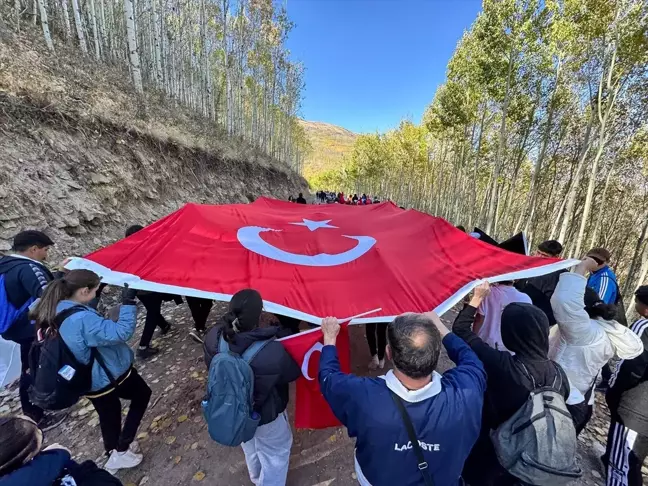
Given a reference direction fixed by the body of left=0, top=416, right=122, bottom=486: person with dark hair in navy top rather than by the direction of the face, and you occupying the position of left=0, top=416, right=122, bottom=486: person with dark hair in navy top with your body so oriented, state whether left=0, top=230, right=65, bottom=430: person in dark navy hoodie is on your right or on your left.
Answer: on your left

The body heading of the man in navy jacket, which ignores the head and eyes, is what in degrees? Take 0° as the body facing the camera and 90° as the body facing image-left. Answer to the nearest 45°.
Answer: approximately 180°

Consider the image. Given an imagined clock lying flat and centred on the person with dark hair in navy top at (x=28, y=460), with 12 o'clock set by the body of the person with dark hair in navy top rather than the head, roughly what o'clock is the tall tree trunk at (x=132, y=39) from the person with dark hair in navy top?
The tall tree trunk is roughly at 11 o'clock from the person with dark hair in navy top.

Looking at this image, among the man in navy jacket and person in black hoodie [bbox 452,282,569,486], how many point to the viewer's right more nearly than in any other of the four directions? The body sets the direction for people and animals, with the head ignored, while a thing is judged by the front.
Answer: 0

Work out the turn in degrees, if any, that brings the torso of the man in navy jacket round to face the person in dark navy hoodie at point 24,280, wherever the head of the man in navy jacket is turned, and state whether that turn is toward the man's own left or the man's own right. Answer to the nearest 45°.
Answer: approximately 90° to the man's own left

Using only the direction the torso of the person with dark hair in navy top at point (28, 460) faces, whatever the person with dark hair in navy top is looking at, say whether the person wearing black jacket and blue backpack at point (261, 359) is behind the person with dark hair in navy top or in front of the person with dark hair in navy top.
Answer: in front

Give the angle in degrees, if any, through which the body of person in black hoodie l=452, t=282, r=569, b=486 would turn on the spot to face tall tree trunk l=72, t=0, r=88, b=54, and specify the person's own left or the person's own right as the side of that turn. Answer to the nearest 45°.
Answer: approximately 45° to the person's own left

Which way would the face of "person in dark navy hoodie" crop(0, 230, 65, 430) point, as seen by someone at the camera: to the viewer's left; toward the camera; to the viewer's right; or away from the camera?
to the viewer's right

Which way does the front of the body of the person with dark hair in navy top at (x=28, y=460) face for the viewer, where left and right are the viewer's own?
facing away from the viewer and to the right of the viewer

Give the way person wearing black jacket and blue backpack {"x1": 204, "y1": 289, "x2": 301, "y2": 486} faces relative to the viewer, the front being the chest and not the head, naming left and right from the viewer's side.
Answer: facing away from the viewer and to the right of the viewer
